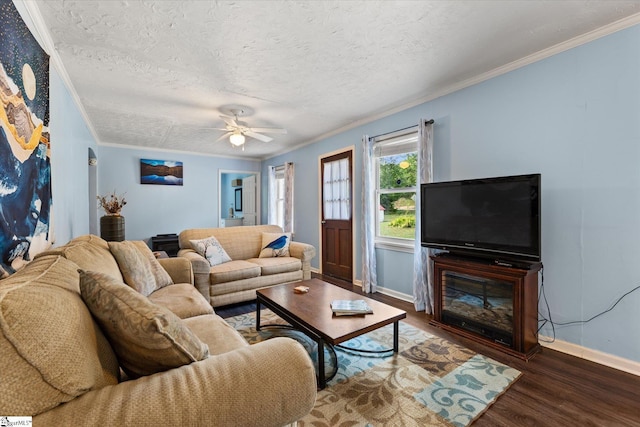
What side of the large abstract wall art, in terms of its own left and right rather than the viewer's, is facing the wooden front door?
front

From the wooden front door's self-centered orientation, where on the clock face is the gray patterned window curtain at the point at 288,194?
The gray patterned window curtain is roughly at 3 o'clock from the wooden front door.

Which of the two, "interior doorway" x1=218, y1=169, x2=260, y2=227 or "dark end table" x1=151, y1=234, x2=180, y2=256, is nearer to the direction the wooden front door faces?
the dark end table

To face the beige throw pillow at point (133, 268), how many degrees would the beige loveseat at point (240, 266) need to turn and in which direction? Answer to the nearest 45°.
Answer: approximately 90° to its right

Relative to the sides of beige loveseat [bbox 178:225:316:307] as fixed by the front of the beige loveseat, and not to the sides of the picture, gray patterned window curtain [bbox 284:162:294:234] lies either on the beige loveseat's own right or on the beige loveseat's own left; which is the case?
on the beige loveseat's own left

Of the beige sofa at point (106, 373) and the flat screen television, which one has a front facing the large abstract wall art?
the flat screen television

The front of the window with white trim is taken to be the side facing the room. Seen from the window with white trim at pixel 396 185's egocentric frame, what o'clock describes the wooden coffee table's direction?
The wooden coffee table is roughly at 11 o'clock from the window with white trim.

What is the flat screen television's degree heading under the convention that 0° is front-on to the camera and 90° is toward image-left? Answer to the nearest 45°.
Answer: approximately 45°

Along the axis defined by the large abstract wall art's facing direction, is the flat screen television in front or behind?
in front

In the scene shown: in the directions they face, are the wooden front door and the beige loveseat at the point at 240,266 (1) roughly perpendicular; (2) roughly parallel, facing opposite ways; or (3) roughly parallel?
roughly perpendicular

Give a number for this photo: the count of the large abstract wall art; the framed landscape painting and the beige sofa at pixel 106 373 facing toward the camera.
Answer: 1

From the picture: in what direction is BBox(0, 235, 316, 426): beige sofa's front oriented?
to the viewer's right

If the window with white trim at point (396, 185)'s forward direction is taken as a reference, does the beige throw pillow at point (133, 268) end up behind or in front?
in front

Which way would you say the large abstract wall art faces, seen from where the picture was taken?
facing to the right of the viewer

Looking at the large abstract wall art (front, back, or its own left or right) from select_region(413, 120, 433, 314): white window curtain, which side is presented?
front

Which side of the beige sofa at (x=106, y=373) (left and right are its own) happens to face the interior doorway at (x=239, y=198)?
left

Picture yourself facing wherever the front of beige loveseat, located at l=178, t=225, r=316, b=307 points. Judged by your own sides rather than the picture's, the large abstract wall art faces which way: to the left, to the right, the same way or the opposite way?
to the left

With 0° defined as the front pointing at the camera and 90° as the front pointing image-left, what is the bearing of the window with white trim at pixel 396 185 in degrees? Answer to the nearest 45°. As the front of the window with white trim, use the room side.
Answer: approximately 45°
